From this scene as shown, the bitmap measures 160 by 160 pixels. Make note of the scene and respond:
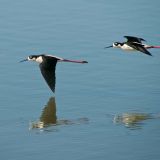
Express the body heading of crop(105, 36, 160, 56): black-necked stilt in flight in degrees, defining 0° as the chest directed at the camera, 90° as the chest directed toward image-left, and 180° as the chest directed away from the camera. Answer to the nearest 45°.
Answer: approximately 90°

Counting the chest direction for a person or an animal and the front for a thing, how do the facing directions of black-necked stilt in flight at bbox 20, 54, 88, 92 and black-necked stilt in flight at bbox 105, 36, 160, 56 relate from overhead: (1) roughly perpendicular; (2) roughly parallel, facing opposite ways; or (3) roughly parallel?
roughly parallel

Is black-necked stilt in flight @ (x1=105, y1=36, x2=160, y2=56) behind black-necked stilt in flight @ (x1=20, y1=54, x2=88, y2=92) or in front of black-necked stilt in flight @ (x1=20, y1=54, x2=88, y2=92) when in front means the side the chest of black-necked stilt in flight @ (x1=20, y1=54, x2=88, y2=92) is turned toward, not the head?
behind

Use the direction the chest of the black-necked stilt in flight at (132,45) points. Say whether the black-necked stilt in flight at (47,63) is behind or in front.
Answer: in front

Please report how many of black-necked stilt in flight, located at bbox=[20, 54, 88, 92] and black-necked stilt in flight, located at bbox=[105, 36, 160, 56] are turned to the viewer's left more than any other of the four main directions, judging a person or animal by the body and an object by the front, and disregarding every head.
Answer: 2

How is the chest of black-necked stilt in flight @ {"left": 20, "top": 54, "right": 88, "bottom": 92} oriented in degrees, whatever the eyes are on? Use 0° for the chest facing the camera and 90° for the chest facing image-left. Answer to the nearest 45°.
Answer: approximately 90°
